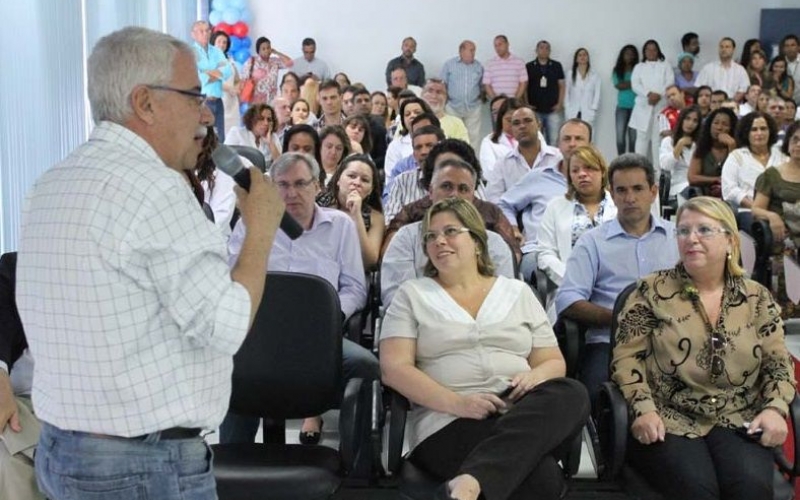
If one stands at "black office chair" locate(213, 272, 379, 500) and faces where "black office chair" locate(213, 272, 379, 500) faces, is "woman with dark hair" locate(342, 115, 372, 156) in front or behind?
behind

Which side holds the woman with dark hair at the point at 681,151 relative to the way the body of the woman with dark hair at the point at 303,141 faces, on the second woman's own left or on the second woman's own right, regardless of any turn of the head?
on the second woman's own left

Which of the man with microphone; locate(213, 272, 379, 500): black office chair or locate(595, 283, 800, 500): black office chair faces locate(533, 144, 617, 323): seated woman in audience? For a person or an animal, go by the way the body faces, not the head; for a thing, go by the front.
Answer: the man with microphone

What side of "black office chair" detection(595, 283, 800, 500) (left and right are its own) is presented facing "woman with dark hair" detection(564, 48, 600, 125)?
back

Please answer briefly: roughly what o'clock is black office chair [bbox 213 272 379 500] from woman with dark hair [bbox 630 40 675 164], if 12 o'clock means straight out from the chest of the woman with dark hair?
The black office chair is roughly at 12 o'clock from the woman with dark hair.

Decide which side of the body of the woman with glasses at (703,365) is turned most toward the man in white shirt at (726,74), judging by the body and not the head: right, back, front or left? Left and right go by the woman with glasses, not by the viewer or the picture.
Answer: back

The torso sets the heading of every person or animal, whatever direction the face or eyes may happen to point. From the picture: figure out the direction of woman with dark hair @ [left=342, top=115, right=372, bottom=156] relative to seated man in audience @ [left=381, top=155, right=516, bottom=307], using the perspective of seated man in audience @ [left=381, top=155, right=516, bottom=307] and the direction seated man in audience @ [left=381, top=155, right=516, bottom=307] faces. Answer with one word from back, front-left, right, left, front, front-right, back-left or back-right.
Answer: back
